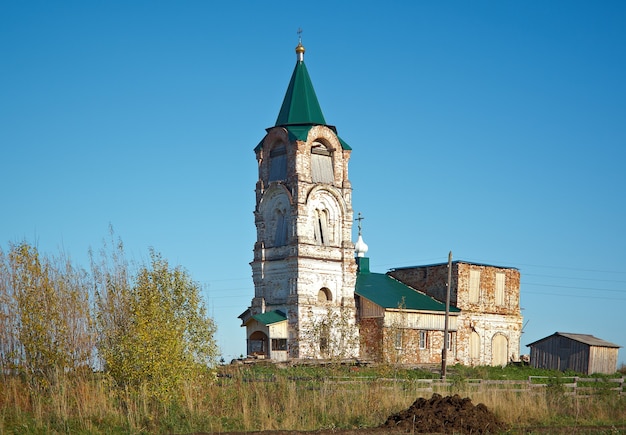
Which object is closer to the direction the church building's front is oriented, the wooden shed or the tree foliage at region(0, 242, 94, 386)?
the tree foliage

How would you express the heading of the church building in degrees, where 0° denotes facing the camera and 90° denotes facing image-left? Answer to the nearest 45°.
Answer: approximately 45°

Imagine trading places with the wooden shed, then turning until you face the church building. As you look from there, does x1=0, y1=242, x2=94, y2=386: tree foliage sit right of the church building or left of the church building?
left

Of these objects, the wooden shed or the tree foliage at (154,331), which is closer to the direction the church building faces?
the tree foliage

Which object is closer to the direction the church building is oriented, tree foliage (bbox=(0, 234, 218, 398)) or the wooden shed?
the tree foliage

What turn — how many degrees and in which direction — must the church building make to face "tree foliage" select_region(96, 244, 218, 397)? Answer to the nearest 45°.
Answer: approximately 45° to its left
